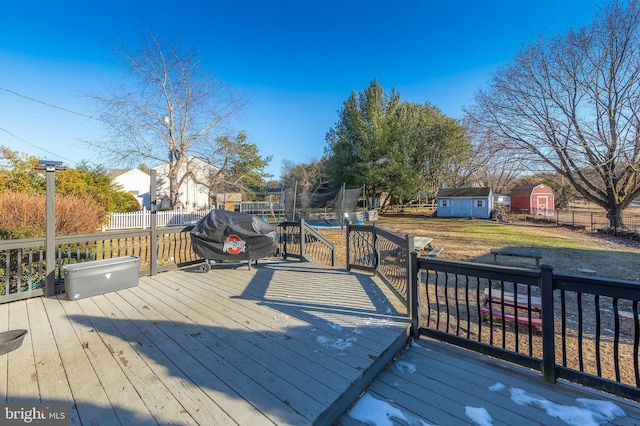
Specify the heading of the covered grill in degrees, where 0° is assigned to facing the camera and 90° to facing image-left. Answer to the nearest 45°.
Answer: approximately 0°

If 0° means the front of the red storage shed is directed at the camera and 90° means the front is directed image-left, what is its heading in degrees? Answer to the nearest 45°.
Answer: approximately 315°

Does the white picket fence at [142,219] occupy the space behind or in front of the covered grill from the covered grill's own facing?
behind

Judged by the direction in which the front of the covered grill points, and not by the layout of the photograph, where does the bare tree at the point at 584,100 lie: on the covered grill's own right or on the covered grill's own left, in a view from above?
on the covered grill's own left

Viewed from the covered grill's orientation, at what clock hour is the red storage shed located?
The red storage shed is roughly at 8 o'clock from the covered grill.

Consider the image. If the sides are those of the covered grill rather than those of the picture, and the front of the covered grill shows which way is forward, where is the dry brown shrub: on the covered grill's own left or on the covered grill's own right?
on the covered grill's own right

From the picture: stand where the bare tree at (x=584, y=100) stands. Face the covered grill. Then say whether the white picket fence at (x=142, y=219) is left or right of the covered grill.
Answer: right
